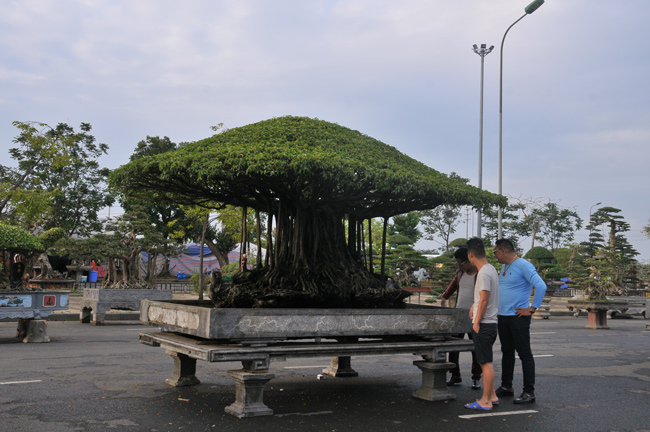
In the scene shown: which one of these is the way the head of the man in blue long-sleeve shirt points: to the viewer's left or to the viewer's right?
to the viewer's left

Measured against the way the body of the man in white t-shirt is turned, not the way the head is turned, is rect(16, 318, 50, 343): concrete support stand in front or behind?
in front

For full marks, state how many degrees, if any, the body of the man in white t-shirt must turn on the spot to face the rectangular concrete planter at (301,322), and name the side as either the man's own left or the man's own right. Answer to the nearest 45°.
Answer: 0° — they already face it

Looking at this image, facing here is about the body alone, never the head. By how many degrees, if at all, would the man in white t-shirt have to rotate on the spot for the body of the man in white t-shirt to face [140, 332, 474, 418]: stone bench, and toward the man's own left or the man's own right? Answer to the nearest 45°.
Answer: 0° — they already face it

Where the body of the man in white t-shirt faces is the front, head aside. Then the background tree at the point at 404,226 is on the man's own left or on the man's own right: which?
on the man's own right

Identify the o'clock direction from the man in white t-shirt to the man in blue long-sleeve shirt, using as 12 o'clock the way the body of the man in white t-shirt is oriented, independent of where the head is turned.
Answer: The man in blue long-sleeve shirt is roughly at 4 o'clock from the man in white t-shirt.

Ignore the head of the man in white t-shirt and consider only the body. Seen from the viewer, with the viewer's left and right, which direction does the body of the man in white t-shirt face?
facing to the left of the viewer

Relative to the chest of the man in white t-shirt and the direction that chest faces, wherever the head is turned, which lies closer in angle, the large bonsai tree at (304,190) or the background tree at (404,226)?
the large bonsai tree
